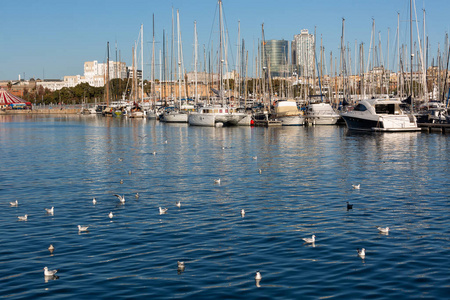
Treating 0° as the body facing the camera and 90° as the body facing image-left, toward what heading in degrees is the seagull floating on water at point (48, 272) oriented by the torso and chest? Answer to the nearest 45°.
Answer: approximately 90°

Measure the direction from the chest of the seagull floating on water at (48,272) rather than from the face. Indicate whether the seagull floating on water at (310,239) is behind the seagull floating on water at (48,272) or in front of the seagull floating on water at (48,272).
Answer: behind
